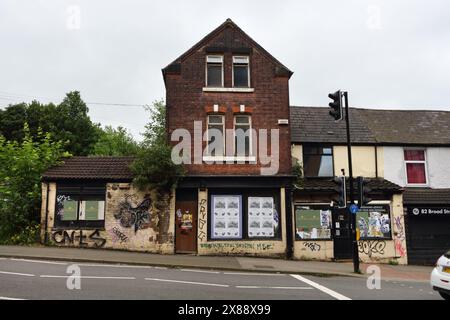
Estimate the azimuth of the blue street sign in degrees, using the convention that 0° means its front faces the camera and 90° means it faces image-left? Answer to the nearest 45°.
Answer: approximately 0°

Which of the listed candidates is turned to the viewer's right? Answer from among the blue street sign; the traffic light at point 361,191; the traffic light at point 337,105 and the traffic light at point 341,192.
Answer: the traffic light at point 361,191

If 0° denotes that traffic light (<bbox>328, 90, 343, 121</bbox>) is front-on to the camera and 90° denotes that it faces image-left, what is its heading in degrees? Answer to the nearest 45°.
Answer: approximately 90°

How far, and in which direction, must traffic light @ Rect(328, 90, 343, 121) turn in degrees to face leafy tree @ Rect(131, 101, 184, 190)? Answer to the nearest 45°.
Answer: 0° — it already faces it

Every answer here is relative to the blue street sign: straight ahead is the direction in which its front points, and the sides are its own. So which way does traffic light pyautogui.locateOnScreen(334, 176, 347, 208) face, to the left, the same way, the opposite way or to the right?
to the right

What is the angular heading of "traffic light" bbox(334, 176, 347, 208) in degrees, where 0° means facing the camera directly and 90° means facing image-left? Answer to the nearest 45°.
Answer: approximately 90°

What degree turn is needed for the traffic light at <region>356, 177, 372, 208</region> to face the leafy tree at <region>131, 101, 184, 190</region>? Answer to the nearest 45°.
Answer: approximately 180°

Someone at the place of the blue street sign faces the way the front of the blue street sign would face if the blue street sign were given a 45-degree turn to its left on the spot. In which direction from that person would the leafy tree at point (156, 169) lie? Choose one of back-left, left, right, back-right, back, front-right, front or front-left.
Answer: back-right

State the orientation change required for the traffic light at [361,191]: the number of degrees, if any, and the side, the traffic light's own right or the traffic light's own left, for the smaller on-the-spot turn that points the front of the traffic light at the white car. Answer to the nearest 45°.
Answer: approximately 90° to the traffic light's own right

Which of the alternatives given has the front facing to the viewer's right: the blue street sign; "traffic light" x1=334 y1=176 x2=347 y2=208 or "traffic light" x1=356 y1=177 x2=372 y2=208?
"traffic light" x1=356 y1=177 x2=372 y2=208
